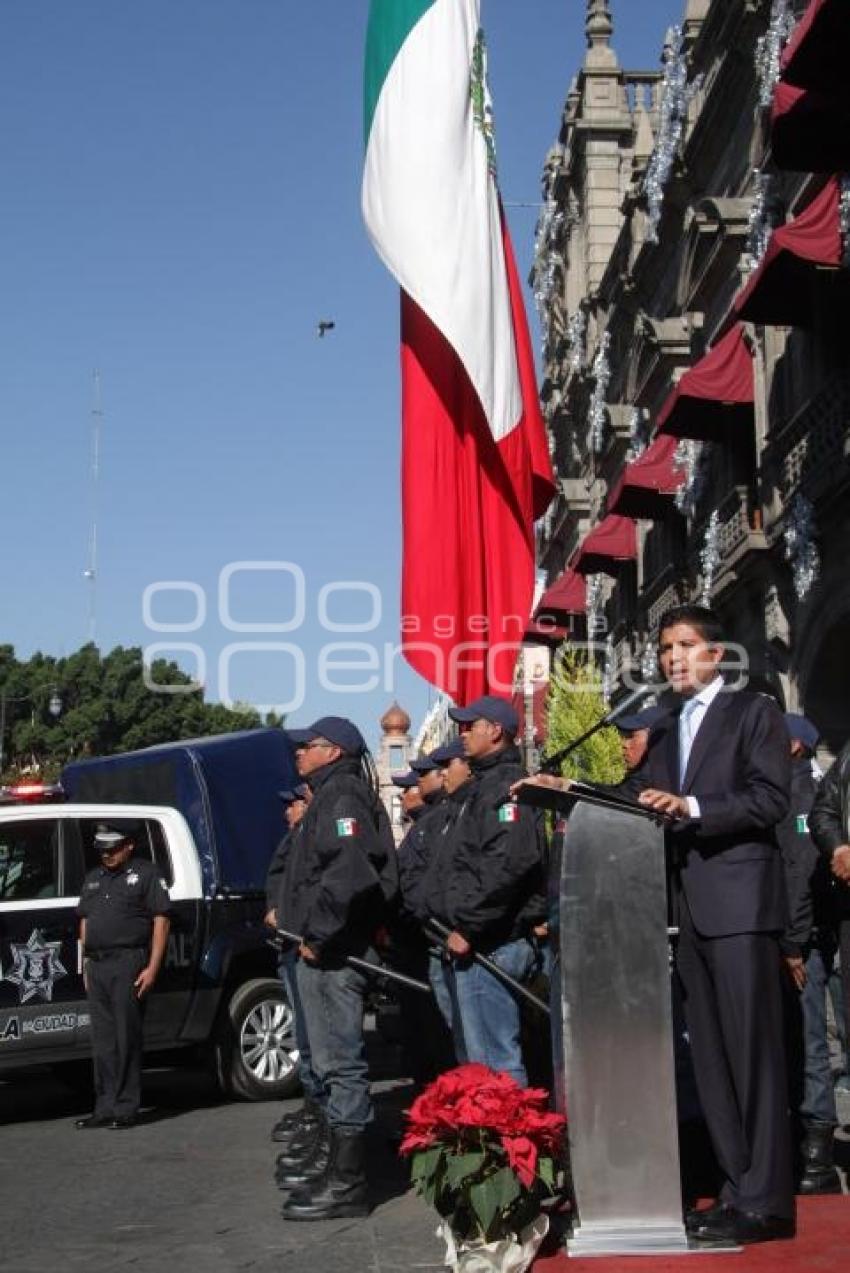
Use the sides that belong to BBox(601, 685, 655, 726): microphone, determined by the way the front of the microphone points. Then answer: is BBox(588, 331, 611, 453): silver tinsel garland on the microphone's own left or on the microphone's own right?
on the microphone's own left

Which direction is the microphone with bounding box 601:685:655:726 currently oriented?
to the viewer's right

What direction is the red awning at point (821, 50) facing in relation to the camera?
to the viewer's left

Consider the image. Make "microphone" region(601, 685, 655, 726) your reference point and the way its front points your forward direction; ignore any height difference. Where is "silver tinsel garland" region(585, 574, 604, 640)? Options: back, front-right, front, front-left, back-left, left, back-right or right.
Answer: left

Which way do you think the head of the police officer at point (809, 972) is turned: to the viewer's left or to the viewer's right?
to the viewer's left

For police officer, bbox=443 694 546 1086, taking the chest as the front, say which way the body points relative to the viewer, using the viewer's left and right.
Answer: facing to the left of the viewer

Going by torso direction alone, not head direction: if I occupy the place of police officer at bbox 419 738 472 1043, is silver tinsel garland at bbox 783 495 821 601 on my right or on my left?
on my right

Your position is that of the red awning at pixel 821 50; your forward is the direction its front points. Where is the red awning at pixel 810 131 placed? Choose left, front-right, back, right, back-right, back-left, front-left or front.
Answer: right

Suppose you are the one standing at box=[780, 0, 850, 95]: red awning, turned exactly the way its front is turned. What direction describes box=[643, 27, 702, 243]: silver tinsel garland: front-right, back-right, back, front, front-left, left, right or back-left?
right

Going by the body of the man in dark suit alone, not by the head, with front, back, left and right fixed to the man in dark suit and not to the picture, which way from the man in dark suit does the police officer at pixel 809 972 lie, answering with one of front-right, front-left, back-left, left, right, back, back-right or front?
back-right

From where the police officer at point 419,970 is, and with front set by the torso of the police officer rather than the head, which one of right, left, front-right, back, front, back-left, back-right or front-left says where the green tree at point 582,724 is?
right
